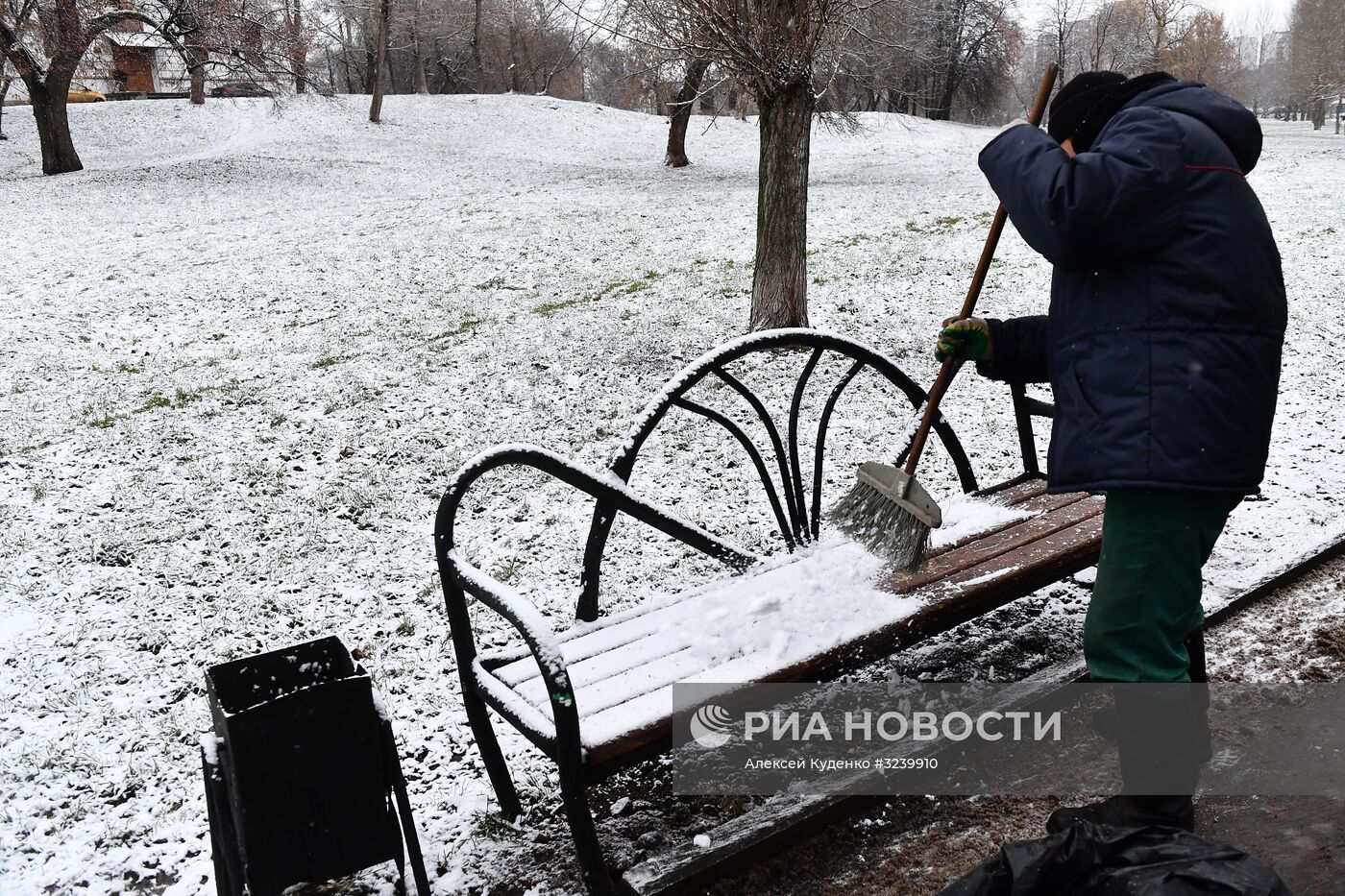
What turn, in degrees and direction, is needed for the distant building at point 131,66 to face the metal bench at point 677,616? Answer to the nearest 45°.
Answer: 0° — it already faces it

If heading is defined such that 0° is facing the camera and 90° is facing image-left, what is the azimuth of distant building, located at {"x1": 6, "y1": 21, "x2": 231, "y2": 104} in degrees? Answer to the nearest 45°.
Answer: approximately 0°

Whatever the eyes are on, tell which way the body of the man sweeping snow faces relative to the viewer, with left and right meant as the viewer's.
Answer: facing to the left of the viewer

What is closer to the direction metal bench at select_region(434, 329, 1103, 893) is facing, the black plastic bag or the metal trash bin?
the black plastic bag

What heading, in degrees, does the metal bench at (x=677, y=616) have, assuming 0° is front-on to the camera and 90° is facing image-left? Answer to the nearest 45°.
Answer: approximately 315°

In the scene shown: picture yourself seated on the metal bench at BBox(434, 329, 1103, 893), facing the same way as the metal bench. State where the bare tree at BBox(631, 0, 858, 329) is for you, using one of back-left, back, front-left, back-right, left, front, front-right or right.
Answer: back-left
